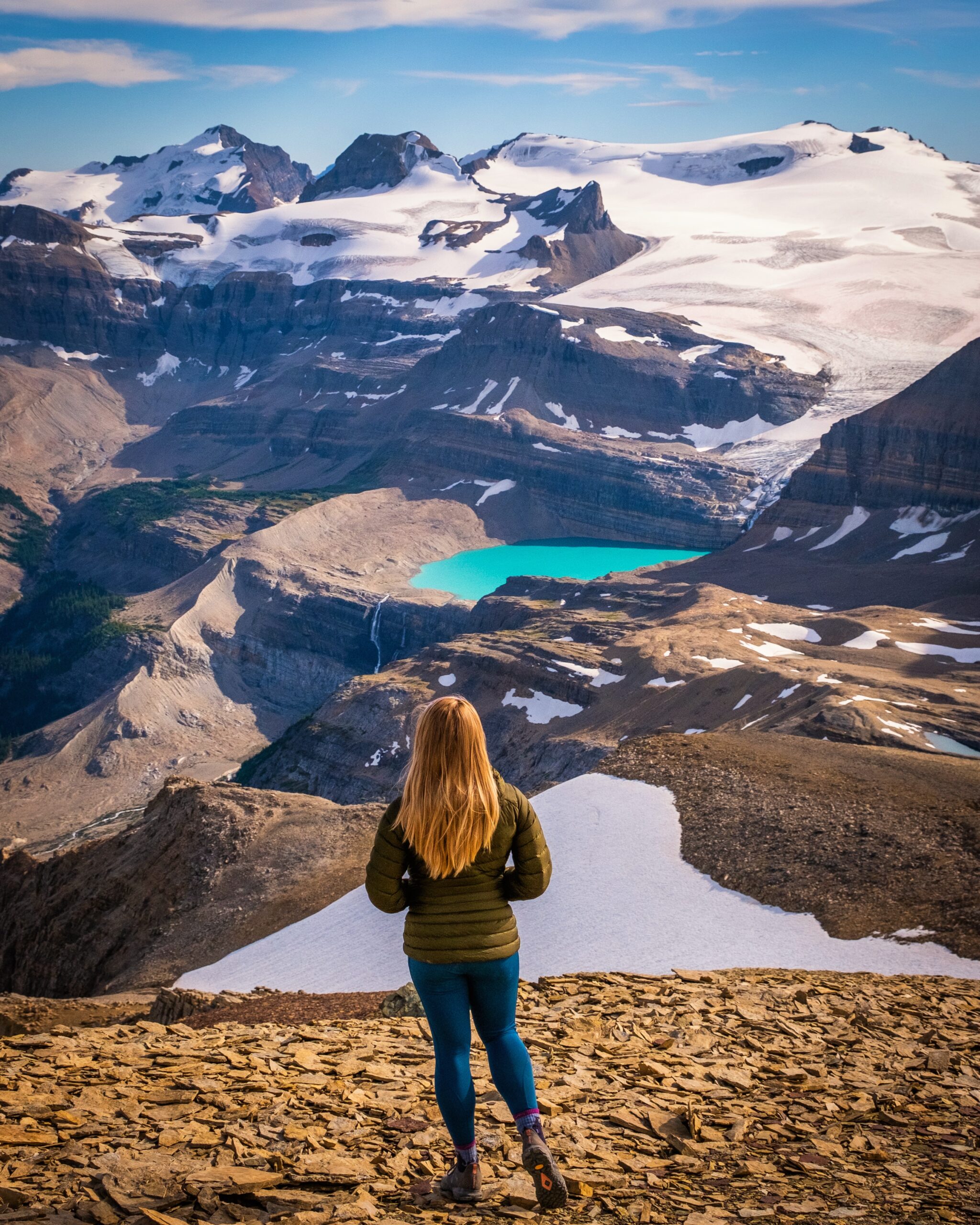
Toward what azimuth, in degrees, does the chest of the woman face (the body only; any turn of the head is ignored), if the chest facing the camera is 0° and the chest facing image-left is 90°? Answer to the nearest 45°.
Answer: approximately 180°

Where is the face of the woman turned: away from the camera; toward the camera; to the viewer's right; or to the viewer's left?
away from the camera
